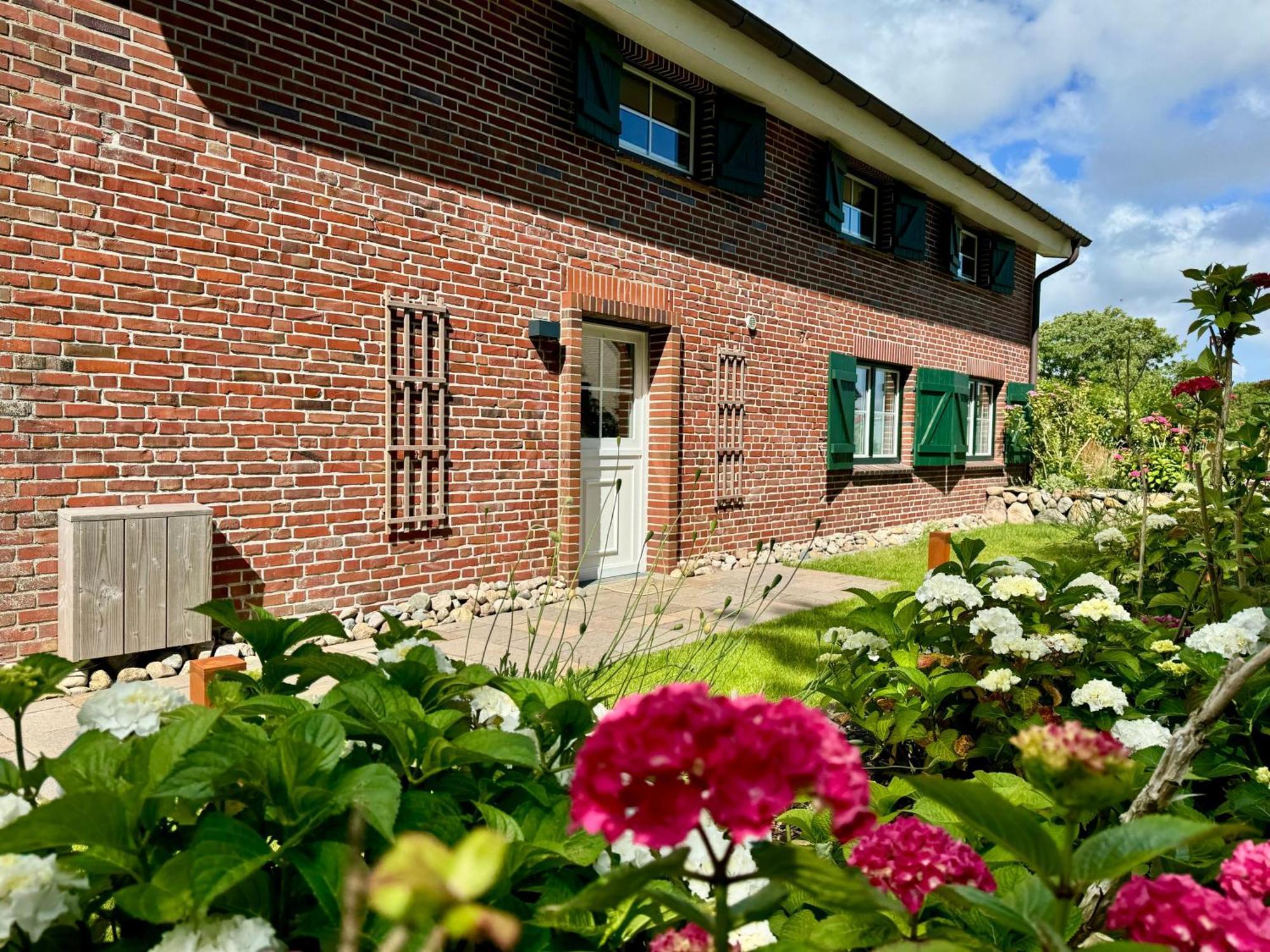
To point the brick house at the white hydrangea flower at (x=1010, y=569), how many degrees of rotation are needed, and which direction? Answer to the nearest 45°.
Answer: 0° — it already faces it

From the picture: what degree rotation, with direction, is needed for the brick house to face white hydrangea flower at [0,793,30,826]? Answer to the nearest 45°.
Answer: approximately 45° to its right

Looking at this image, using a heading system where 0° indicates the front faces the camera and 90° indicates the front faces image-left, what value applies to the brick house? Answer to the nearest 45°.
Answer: approximately 315°

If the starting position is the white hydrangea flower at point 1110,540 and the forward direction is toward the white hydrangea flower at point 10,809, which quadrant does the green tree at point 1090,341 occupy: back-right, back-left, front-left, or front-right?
back-right

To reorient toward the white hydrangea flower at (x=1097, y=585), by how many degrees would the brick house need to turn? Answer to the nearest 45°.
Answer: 0° — it already faces it

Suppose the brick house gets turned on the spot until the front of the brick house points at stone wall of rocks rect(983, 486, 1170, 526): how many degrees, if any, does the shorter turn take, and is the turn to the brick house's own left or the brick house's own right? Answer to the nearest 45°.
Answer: approximately 90° to the brick house's own left

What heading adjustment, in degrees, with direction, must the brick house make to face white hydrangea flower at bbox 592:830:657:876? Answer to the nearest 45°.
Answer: approximately 45° to its right

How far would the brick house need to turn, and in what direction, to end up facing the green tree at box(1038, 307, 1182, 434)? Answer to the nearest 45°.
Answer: approximately 90° to its left
